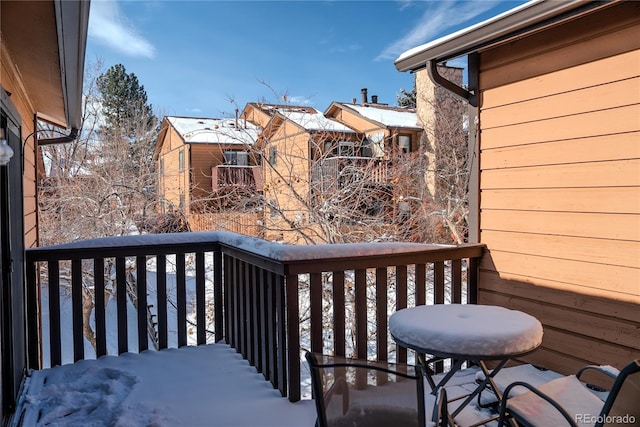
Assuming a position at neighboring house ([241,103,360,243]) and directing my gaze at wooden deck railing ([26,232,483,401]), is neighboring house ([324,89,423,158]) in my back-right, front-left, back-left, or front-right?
back-left
